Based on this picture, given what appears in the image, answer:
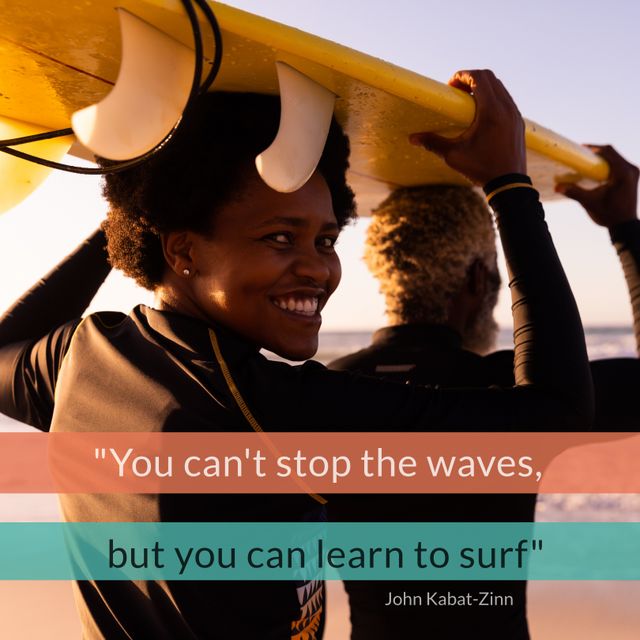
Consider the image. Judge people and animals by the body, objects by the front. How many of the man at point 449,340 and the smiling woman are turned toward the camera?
0

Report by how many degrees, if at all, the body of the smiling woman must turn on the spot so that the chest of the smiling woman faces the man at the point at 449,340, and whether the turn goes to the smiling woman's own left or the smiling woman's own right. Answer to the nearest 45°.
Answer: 0° — they already face them

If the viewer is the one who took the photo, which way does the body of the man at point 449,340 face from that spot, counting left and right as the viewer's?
facing away from the viewer and to the right of the viewer

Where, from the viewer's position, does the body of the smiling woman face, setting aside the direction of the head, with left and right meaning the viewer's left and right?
facing away from the viewer and to the right of the viewer

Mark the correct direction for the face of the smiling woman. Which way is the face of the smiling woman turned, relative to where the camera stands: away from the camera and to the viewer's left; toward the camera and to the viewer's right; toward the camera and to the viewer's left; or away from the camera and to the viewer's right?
toward the camera and to the viewer's right
